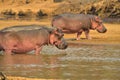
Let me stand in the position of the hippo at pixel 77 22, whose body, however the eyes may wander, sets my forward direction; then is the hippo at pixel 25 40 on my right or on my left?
on my right

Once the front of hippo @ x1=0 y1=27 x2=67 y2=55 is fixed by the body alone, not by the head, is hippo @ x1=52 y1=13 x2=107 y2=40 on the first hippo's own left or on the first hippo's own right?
on the first hippo's own left

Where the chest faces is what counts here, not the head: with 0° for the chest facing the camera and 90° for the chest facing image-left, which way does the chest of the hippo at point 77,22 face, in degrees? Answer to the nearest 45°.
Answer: approximately 270°

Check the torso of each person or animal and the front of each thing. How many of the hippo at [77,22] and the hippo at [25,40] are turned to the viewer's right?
2

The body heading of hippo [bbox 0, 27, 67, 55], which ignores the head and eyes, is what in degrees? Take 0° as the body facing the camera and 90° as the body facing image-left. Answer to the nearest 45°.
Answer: approximately 270°
